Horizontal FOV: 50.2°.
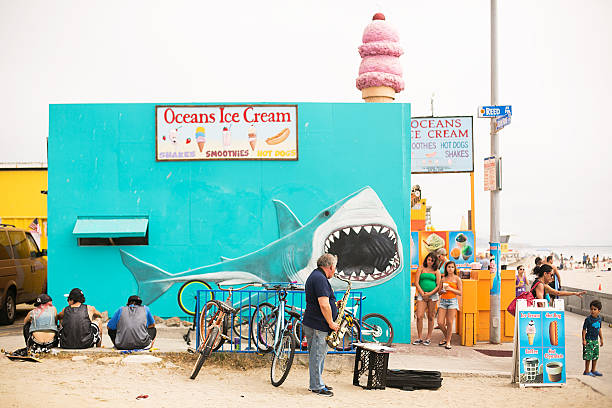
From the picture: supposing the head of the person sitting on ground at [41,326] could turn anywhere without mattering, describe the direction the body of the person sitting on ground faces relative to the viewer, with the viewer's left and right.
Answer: facing away from the viewer

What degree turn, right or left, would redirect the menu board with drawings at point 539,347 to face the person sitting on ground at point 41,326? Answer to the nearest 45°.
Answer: approximately 90° to its right

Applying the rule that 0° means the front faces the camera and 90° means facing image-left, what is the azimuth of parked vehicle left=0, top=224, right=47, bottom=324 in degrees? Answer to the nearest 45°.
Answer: approximately 225°

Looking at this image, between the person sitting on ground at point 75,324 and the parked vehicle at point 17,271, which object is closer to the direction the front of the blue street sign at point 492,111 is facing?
the person sitting on ground

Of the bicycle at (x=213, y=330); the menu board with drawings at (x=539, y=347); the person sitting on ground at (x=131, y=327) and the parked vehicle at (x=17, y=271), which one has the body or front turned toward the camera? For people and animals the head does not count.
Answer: the menu board with drawings
